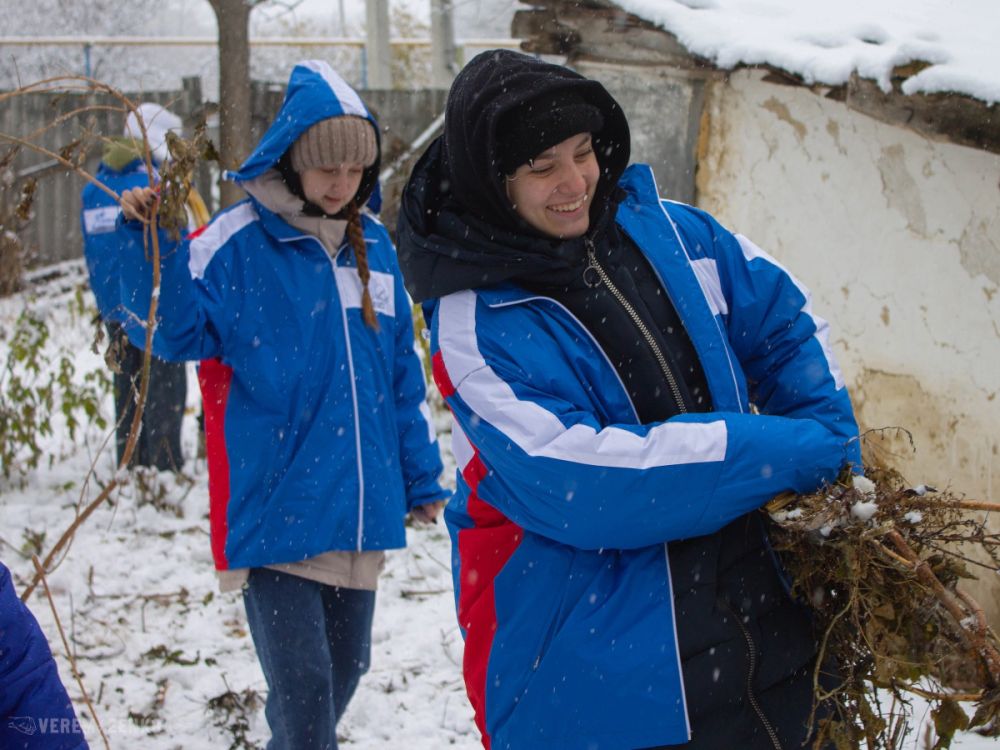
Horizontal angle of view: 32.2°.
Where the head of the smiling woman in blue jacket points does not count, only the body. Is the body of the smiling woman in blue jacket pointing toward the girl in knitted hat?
no

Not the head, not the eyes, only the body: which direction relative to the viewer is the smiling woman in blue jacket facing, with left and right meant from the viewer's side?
facing the viewer and to the right of the viewer

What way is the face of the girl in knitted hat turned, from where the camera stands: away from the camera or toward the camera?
toward the camera

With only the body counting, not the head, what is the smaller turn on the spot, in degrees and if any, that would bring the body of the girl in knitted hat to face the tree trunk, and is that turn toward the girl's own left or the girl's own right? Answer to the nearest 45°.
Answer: approximately 135° to the girl's own left

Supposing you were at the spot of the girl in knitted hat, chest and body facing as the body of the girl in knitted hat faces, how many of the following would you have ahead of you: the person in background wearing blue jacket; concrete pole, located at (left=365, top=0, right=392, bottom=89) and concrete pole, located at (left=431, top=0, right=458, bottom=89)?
0

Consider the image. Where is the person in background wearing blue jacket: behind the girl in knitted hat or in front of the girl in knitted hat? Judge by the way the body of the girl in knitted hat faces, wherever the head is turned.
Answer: behind

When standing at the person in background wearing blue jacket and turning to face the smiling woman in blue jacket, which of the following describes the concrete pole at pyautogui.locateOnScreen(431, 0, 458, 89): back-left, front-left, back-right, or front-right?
back-left

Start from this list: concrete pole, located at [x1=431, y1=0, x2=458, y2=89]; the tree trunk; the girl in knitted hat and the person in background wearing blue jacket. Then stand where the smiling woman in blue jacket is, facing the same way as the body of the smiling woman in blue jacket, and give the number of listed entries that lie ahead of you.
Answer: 0

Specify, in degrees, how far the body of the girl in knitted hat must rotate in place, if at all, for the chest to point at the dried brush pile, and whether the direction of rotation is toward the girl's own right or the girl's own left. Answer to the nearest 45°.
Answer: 0° — they already face it

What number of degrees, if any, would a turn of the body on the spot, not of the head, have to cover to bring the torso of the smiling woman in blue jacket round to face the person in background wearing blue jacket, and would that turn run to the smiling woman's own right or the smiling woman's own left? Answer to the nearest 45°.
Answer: approximately 180°

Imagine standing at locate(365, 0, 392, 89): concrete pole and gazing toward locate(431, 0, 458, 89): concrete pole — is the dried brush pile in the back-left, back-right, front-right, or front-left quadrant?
front-right

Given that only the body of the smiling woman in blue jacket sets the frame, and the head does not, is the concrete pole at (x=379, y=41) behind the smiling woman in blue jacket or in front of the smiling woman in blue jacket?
behind

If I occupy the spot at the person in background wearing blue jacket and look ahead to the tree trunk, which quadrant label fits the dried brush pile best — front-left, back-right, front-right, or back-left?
back-right

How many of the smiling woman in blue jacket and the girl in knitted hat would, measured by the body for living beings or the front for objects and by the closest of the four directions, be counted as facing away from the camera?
0

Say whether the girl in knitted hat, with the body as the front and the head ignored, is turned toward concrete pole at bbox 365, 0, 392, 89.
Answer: no

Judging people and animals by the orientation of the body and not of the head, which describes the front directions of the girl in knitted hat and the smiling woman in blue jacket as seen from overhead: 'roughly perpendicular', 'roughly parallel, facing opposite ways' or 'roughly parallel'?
roughly parallel
